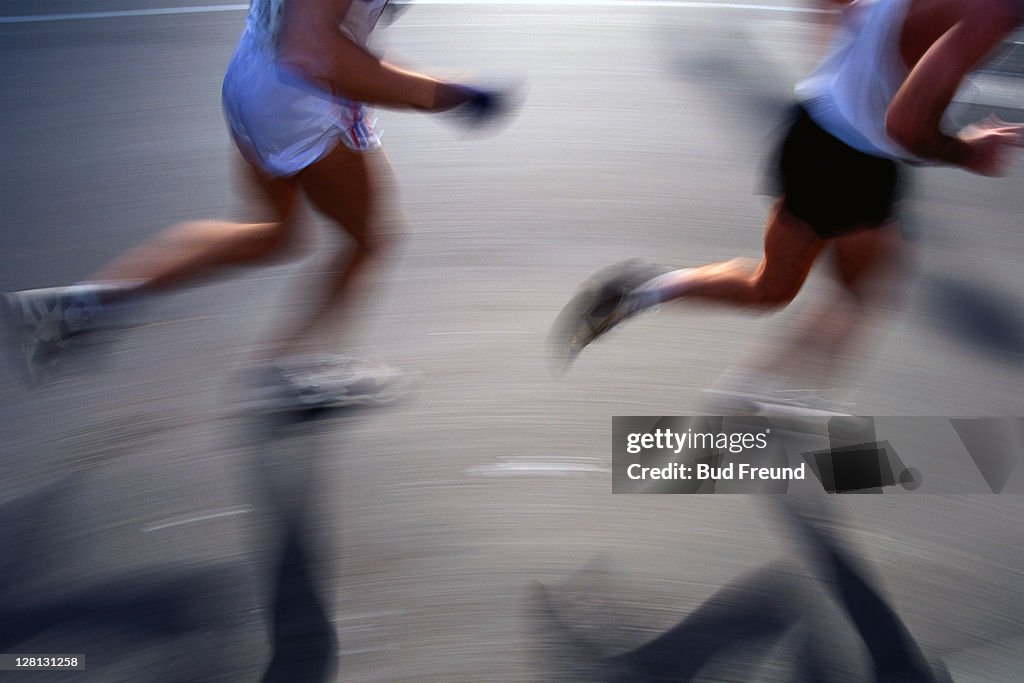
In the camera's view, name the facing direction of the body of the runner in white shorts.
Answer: to the viewer's right
